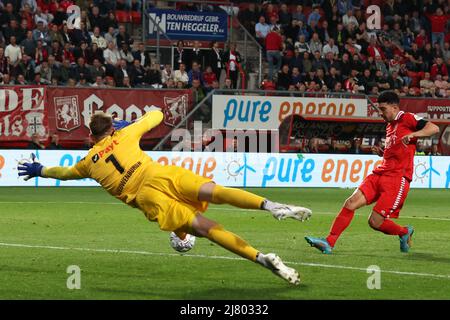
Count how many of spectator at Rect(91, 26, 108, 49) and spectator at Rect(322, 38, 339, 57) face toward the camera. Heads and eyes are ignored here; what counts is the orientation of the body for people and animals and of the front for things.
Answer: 2

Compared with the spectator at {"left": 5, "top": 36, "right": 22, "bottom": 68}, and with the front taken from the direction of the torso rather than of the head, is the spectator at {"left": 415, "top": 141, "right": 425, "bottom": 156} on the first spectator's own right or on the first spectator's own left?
on the first spectator's own left

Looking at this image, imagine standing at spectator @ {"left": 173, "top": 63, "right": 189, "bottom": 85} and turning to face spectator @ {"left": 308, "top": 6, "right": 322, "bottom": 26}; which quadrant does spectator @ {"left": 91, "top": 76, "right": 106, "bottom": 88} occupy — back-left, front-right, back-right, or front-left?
back-left

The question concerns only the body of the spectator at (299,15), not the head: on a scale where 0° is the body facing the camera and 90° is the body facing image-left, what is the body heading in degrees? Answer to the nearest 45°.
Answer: approximately 0°

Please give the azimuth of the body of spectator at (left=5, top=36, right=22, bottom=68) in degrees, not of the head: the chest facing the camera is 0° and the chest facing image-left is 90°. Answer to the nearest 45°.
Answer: approximately 0°

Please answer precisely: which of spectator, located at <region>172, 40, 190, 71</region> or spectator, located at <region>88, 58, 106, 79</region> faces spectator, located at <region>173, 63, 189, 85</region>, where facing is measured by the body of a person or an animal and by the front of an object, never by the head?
spectator, located at <region>172, 40, 190, 71</region>
